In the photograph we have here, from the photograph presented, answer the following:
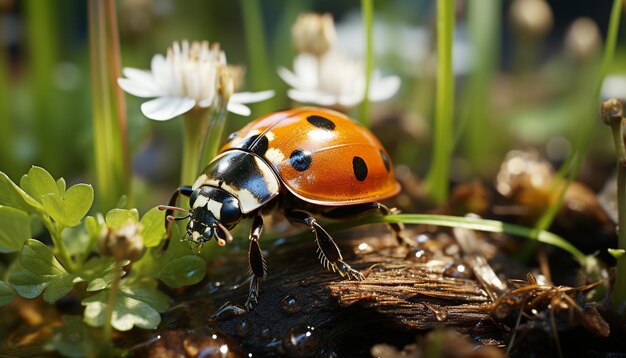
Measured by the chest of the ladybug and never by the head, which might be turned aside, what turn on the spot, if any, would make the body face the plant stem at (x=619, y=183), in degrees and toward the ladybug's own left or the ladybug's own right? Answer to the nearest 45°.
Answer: approximately 135° to the ladybug's own left

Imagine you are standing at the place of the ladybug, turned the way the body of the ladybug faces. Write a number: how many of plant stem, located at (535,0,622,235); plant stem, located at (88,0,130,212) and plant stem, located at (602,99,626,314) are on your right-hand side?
1

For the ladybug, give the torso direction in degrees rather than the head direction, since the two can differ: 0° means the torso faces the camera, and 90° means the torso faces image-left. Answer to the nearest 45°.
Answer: approximately 45°

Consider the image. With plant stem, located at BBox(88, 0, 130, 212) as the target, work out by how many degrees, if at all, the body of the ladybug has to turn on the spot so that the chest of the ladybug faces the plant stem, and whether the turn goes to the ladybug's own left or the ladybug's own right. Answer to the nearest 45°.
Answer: approximately 90° to the ladybug's own right
